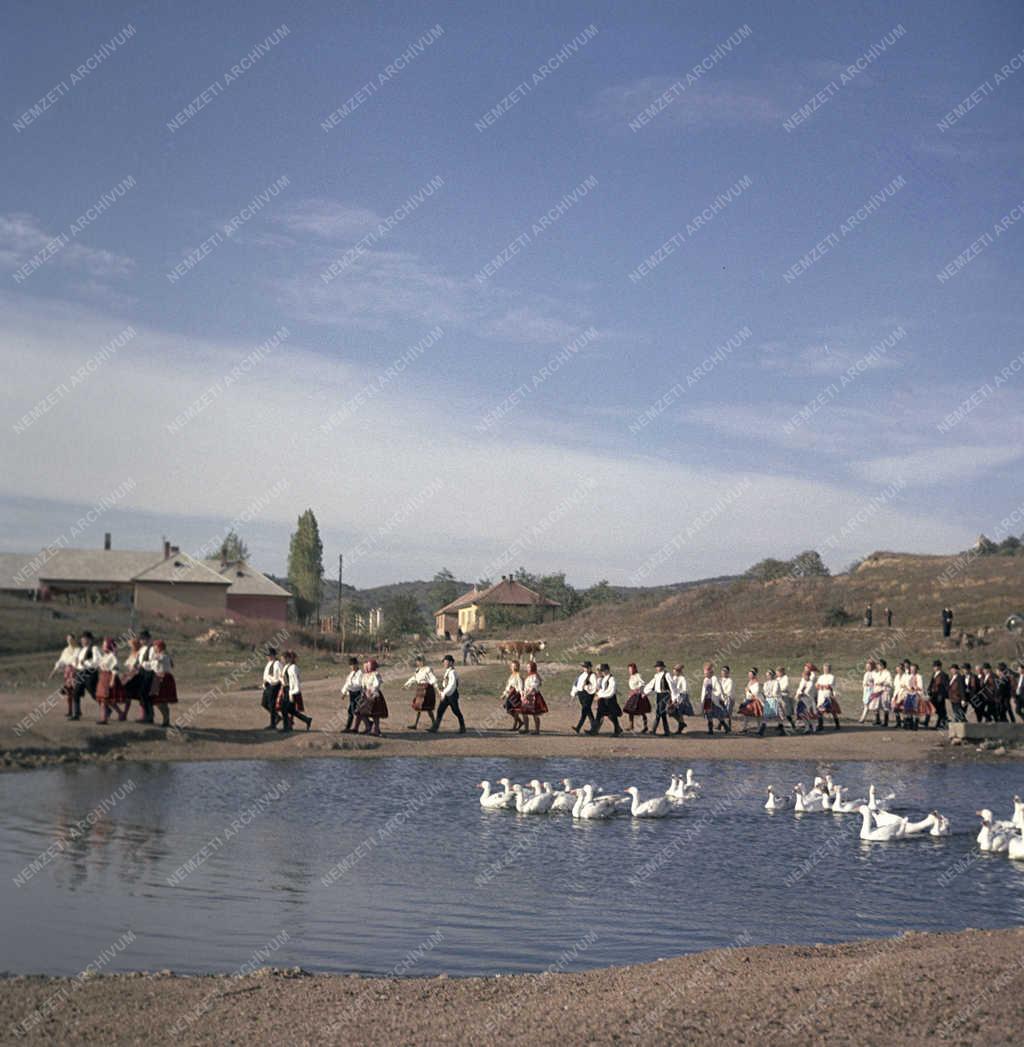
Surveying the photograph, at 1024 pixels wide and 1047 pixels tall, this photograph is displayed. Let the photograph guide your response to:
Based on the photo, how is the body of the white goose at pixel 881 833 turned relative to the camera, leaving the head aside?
to the viewer's left

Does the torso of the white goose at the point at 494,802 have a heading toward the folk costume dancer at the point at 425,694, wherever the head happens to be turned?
no

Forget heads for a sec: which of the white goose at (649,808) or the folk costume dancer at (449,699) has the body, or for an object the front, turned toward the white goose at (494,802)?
the white goose at (649,808)

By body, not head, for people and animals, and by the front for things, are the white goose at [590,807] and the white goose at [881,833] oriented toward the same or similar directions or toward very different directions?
same or similar directions

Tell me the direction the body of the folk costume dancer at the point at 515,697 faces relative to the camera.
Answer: to the viewer's left

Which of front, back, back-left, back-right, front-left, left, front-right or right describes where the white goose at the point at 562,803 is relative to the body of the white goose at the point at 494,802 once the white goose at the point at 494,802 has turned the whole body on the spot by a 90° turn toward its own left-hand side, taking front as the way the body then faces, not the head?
left

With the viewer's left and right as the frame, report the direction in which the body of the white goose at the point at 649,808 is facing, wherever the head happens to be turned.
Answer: facing to the left of the viewer

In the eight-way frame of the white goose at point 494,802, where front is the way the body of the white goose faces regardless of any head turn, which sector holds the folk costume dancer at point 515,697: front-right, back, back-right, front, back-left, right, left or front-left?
right

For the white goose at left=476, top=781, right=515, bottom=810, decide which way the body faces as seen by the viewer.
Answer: to the viewer's left

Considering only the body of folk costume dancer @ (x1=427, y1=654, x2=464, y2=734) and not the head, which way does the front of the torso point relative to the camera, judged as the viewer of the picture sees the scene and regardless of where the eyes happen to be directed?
to the viewer's left

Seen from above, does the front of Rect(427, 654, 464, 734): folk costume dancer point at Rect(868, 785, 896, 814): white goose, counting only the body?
no

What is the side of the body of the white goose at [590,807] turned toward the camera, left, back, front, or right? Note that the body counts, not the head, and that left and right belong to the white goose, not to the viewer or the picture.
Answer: left

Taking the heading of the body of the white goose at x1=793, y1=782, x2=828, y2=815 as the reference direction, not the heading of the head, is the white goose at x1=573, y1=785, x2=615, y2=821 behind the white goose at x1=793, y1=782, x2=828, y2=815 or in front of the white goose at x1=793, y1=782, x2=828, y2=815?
in front

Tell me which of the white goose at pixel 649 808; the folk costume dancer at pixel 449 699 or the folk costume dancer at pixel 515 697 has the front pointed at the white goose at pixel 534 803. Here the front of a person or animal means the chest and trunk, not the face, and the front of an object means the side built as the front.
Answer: the white goose at pixel 649 808

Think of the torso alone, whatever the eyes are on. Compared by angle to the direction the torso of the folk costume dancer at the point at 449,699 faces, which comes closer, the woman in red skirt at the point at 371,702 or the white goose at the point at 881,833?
the woman in red skirt

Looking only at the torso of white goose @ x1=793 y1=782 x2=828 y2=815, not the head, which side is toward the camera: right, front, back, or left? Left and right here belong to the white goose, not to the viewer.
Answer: left
